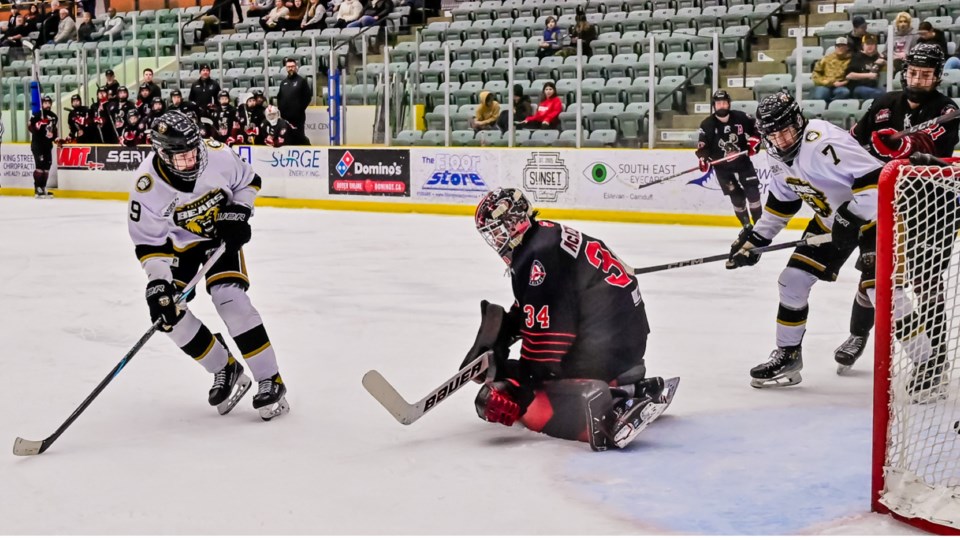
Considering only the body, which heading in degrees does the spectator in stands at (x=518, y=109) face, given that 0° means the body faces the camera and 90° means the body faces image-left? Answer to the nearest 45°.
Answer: approximately 45°

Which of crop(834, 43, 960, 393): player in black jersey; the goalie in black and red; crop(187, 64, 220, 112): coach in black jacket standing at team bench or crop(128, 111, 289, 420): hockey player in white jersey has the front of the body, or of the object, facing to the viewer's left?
the goalie in black and red

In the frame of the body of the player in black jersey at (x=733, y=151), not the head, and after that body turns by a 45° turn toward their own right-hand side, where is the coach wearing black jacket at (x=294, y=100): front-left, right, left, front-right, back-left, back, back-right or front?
right

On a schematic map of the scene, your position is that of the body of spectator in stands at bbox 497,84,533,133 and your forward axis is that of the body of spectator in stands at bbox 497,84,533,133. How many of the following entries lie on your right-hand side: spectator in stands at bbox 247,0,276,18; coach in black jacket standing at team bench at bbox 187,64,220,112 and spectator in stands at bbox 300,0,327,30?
3

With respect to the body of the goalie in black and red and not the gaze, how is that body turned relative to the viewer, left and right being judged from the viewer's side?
facing to the left of the viewer

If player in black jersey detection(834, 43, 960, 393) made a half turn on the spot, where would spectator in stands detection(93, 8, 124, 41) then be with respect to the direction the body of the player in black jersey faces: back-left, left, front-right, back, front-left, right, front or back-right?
front-left

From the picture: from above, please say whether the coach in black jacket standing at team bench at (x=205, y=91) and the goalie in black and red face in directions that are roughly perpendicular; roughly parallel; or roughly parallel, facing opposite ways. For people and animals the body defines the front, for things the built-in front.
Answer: roughly perpendicular

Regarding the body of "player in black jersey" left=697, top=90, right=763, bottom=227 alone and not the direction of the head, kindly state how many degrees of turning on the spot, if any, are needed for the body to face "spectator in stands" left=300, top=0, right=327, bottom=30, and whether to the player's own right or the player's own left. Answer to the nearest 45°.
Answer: approximately 135° to the player's own right

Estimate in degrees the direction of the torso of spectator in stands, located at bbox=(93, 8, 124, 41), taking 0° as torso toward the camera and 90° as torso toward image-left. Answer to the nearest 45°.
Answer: approximately 45°

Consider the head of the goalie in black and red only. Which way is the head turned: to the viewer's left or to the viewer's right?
to the viewer's left

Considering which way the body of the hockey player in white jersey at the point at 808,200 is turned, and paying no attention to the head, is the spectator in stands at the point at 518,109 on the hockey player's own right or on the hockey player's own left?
on the hockey player's own right

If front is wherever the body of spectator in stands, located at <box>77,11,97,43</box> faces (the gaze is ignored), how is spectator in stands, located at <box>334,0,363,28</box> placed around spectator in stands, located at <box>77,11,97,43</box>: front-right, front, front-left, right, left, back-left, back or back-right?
front-left
